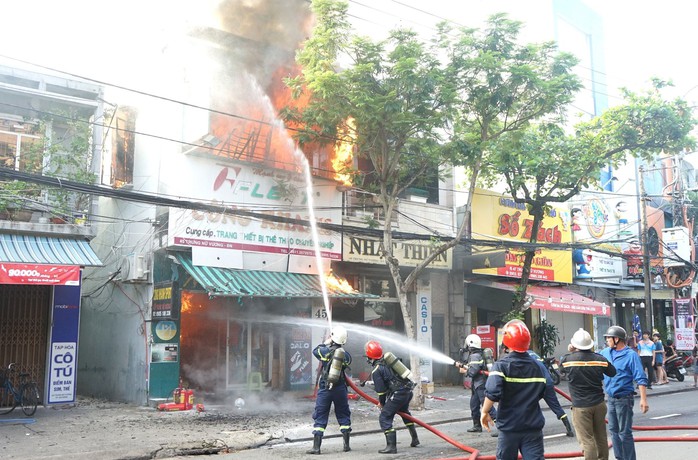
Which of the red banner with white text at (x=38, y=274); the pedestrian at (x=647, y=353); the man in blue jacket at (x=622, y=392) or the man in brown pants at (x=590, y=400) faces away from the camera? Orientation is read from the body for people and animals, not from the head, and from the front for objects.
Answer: the man in brown pants

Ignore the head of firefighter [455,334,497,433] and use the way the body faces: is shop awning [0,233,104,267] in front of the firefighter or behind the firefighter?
in front

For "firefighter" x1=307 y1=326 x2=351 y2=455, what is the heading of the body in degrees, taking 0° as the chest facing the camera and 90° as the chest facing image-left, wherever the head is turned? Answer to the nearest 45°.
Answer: approximately 135°

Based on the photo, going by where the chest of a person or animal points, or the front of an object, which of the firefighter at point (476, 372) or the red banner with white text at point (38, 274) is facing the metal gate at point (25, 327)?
the firefighter

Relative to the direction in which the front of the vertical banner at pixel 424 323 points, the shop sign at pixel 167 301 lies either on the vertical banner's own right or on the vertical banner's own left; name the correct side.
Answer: on the vertical banner's own right

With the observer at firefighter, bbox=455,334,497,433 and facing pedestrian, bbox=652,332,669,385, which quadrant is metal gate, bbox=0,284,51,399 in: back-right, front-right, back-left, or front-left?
back-left

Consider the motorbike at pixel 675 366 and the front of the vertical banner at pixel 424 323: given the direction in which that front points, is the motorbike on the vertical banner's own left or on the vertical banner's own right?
on the vertical banner's own left

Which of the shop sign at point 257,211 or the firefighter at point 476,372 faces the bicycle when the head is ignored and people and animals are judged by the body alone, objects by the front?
the firefighter

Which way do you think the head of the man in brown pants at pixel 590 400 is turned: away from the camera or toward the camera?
away from the camera

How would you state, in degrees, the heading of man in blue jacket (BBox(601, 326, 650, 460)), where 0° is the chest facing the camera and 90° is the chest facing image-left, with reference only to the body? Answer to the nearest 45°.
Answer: approximately 45°

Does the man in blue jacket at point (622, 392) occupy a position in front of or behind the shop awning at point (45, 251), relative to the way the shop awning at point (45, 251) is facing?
in front

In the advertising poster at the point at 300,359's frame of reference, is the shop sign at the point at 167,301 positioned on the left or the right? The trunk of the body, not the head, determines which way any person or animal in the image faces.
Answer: on its right

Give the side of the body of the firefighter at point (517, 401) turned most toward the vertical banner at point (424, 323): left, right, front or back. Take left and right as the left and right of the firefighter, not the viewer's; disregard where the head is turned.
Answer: front

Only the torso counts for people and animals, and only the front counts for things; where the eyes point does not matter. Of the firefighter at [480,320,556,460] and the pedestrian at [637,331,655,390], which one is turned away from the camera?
the firefighter

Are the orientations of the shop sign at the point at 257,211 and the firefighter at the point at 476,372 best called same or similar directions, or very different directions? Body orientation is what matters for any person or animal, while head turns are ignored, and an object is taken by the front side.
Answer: very different directions
